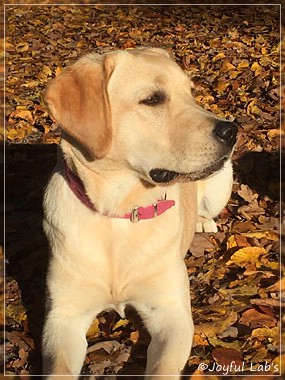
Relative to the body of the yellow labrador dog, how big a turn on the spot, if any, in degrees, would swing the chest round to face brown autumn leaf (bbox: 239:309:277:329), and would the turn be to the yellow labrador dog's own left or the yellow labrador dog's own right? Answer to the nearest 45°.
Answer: approximately 90° to the yellow labrador dog's own left

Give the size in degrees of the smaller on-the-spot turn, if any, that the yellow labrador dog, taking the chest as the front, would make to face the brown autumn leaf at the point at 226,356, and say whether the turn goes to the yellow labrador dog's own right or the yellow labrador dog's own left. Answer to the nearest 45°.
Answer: approximately 45° to the yellow labrador dog's own left

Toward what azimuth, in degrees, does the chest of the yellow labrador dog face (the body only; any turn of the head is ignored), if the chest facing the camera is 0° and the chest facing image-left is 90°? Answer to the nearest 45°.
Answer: approximately 0°
